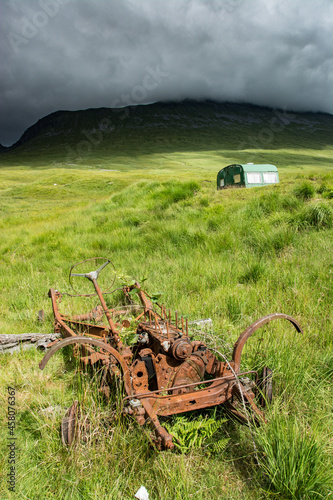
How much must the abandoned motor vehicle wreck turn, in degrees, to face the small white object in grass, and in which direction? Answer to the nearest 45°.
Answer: approximately 45° to its right

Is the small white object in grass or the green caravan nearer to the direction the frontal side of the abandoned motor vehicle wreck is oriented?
the small white object in grass

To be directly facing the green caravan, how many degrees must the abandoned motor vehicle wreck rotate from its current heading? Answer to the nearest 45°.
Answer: approximately 135° to its left

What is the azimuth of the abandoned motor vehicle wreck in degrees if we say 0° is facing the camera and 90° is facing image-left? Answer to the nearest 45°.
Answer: approximately 315°
